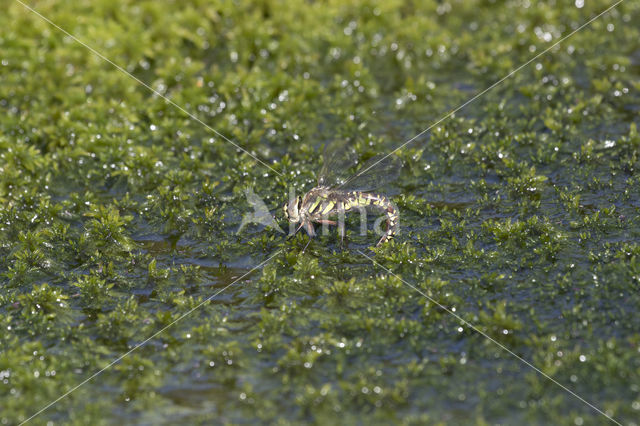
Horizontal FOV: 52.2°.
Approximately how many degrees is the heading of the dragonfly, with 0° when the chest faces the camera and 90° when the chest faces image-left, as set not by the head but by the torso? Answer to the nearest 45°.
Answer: approximately 90°
